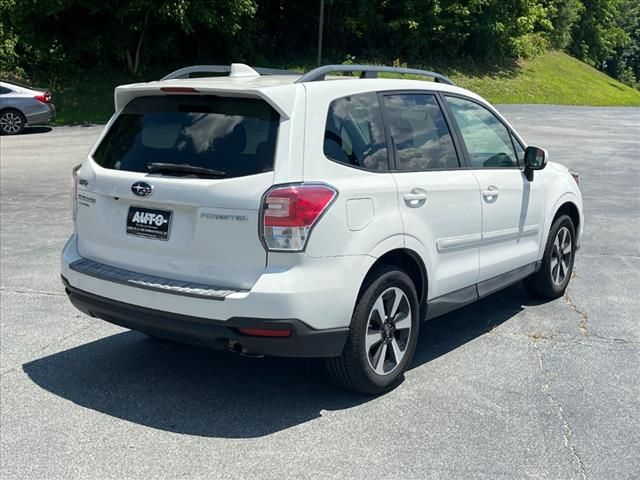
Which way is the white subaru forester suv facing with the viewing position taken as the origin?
facing away from the viewer and to the right of the viewer

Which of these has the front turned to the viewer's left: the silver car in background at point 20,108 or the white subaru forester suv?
the silver car in background

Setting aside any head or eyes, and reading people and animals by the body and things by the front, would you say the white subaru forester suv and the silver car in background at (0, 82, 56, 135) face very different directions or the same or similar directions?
very different directions

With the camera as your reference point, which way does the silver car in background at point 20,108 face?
facing to the left of the viewer

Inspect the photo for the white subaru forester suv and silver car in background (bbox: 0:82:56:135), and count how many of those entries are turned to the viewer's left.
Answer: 1

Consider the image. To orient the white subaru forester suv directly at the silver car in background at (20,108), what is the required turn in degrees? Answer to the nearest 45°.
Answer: approximately 90° to its left
